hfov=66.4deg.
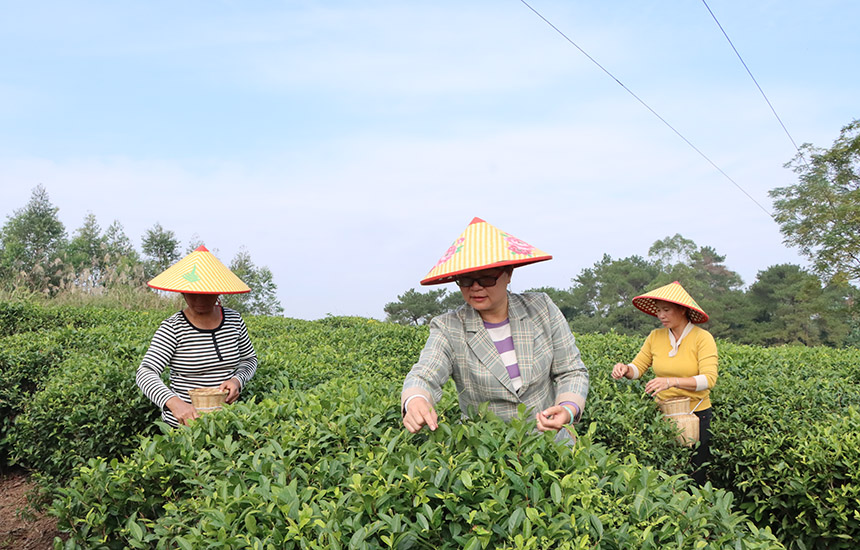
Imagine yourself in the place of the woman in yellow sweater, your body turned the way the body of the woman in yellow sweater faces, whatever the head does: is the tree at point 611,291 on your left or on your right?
on your right

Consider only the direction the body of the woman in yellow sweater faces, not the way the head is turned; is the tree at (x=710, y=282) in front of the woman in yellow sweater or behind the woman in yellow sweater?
behind

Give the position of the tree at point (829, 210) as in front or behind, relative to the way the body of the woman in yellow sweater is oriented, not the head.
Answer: behind

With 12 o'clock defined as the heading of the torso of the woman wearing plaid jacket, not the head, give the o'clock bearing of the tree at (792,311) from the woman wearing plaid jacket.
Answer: The tree is roughly at 7 o'clock from the woman wearing plaid jacket.

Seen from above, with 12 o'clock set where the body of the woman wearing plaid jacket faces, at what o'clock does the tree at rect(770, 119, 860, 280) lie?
The tree is roughly at 7 o'clock from the woman wearing plaid jacket.

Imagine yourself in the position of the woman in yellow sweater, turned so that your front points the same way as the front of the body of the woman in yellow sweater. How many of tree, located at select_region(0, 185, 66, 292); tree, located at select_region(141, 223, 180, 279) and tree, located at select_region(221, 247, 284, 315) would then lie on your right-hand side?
3

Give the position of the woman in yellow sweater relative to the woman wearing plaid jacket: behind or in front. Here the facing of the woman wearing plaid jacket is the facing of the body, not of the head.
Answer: behind

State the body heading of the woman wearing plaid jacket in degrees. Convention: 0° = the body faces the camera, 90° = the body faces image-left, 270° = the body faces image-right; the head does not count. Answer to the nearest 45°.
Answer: approximately 0°

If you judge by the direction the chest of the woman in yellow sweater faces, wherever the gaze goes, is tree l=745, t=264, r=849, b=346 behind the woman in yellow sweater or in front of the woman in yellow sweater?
behind

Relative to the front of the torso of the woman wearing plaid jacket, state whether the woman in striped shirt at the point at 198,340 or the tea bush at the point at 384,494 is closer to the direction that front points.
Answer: the tea bush

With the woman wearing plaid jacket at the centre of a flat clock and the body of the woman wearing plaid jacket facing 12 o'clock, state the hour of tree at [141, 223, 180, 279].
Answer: The tree is roughly at 5 o'clock from the woman wearing plaid jacket.
